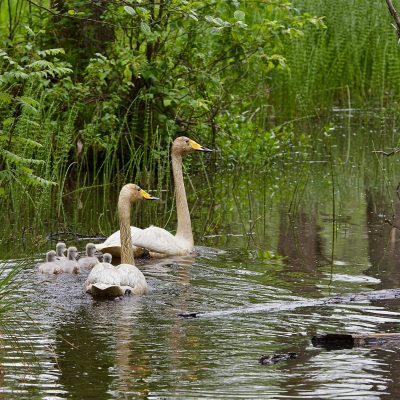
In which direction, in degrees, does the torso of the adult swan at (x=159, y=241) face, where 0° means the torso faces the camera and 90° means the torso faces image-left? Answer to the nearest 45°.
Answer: approximately 270°

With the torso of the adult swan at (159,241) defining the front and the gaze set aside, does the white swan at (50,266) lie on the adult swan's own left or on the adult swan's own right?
on the adult swan's own right

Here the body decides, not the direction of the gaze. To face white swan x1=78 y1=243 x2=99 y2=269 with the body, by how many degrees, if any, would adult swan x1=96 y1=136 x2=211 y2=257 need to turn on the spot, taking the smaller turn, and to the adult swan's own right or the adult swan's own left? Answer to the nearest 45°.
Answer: approximately 135° to the adult swan's own right

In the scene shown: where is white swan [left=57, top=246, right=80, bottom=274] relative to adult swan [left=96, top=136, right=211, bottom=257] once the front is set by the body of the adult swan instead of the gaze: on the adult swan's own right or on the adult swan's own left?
on the adult swan's own right

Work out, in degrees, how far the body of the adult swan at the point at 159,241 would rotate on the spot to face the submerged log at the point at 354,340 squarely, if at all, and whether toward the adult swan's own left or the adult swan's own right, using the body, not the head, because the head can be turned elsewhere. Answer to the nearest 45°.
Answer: approximately 90° to the adult swan's own right
